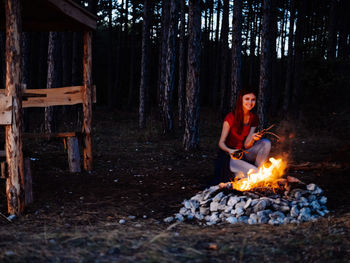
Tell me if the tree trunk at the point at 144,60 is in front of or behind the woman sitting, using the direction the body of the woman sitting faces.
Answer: behind

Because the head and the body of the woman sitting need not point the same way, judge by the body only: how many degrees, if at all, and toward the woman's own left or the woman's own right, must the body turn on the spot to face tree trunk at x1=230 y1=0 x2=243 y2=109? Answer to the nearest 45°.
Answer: approximately 135° to the woman's own left

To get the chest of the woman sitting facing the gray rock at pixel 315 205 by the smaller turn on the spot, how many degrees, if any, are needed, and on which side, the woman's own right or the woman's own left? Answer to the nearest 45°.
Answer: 0° — they already face it

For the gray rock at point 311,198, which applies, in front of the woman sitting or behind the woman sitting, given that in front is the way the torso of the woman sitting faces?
in front

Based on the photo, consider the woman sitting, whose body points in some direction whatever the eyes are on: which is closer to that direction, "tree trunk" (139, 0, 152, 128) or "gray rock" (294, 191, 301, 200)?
the gray rock

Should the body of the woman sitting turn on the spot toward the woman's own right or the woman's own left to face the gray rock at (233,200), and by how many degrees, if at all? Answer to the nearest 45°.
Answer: approximately 45° to the woman's own right

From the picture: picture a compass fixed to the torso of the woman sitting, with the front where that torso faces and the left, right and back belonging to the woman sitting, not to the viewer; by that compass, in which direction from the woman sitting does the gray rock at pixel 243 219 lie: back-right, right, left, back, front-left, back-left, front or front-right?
front-right

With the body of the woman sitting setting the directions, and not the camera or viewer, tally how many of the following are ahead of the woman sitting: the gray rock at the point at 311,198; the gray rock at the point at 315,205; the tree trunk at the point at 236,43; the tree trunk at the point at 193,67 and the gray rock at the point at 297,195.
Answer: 3

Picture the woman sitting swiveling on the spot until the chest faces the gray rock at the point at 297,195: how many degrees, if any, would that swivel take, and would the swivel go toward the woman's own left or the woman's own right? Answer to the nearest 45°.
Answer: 0° — they already face it

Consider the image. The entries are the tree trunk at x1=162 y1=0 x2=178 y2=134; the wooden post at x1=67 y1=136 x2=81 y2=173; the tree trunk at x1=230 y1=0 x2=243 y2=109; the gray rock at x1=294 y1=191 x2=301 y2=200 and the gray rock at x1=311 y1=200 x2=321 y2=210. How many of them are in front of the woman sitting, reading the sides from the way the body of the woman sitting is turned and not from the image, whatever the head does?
2

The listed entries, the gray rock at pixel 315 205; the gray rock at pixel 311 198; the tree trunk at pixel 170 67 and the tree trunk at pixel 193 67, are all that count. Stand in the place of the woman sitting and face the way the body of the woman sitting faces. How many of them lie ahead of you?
2

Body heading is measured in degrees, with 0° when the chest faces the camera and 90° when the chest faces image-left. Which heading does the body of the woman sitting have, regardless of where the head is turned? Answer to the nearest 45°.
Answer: approximately 315°

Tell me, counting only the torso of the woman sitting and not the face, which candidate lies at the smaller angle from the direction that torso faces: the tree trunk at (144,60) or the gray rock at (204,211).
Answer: the gray rock

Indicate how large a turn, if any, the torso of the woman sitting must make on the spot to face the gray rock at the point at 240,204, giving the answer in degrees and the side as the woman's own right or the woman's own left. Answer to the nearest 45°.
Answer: approximately 45° to the woman's own right

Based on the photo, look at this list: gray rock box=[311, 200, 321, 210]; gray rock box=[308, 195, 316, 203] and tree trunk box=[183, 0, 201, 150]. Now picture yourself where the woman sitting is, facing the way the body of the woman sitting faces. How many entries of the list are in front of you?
2

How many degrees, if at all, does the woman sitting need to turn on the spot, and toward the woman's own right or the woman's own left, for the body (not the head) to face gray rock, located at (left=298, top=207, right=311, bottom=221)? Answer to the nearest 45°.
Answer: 0° — they already face it
